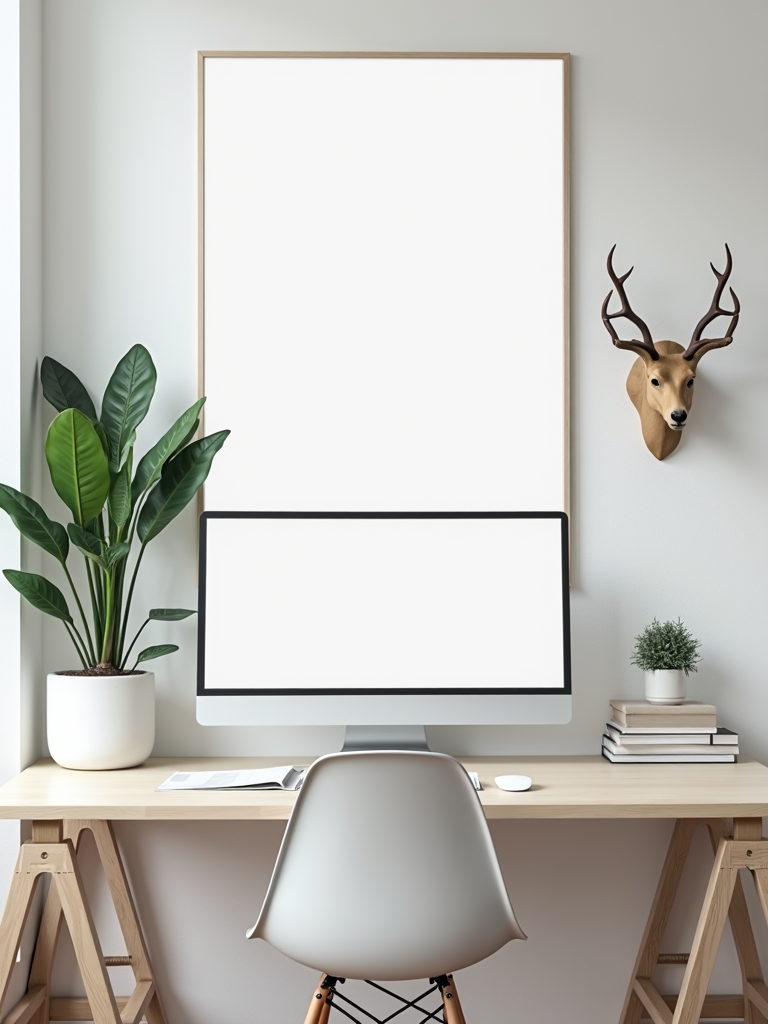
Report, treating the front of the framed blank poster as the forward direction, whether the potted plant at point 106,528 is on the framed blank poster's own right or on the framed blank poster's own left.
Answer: on the framed blank poster's own right

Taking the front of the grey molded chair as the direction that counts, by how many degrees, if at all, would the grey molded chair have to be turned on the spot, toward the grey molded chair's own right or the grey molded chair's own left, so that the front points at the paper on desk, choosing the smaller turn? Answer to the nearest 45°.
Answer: approximately 45° to the grey molded chair's own left

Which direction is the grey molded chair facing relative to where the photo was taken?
away from the camera

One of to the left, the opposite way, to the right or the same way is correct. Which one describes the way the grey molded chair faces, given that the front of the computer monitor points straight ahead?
the opposite way

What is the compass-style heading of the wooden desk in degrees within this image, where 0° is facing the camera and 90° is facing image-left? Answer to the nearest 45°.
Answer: approximately 0°

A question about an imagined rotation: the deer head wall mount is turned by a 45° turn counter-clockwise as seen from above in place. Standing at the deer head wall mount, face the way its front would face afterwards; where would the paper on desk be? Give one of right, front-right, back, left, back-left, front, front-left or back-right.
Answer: back-right
